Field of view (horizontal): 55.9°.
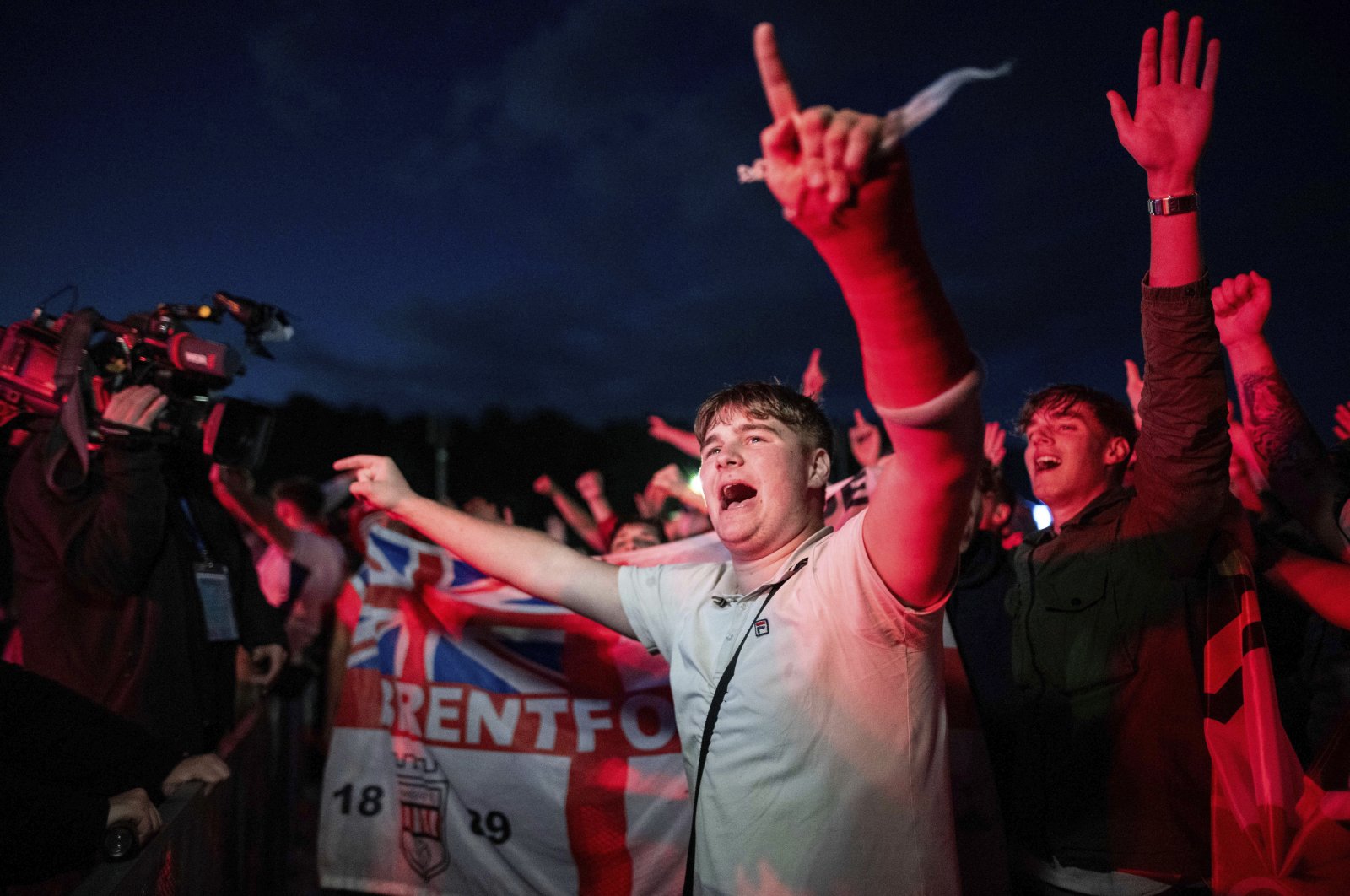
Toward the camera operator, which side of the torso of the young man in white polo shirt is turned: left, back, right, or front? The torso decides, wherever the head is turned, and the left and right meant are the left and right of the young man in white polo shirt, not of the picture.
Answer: right

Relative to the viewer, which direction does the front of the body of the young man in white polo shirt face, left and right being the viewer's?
facing the viewer and to the left of the viewer

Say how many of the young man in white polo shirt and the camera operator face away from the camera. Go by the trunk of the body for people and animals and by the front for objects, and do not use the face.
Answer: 0

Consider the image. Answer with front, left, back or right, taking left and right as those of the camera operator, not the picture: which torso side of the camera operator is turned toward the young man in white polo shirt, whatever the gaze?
front
